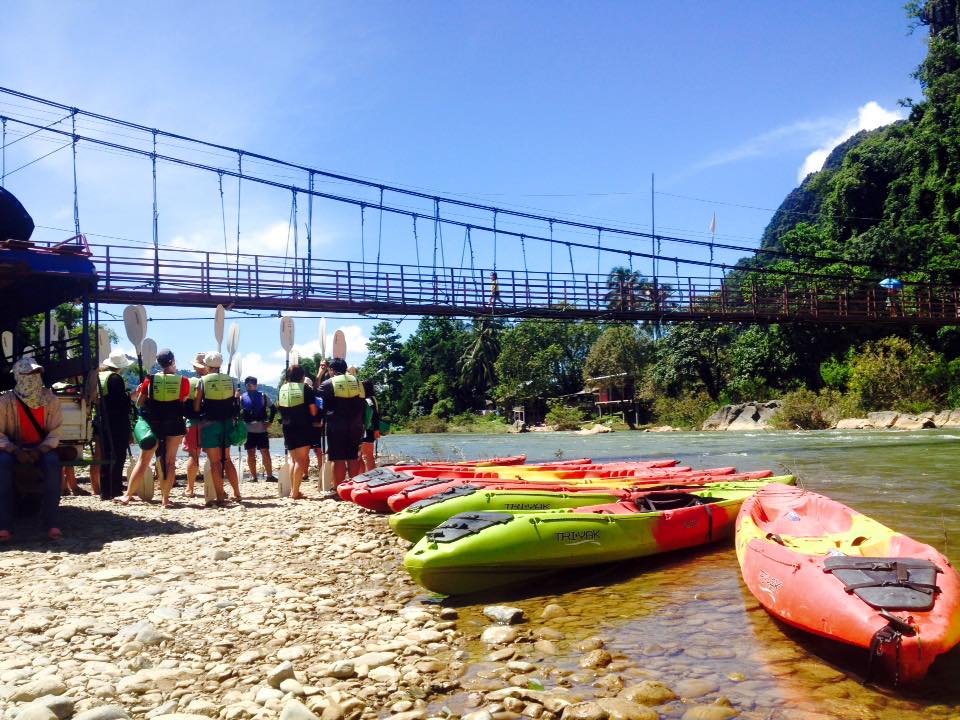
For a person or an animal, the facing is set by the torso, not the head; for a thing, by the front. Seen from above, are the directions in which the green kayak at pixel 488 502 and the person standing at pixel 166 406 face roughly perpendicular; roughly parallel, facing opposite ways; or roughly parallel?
roughly perpendicular

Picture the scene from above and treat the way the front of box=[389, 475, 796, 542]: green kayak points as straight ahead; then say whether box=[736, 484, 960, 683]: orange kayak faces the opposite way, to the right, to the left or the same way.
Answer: to the right

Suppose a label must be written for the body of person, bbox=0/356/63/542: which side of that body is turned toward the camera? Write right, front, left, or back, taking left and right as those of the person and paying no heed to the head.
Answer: front

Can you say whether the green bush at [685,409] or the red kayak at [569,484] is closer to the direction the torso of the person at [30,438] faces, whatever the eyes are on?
the red kayak

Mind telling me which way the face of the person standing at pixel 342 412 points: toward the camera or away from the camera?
away from the camera

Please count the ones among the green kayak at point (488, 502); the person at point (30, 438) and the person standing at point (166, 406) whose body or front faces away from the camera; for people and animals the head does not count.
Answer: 1

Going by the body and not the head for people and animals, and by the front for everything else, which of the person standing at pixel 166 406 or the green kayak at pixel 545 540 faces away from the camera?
the person standing

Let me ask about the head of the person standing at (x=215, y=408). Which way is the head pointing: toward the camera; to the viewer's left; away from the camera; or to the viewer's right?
away from the camera

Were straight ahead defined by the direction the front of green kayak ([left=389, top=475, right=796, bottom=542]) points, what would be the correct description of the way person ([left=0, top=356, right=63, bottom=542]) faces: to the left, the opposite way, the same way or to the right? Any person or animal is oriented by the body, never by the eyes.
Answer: to the left

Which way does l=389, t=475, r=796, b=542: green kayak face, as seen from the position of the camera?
facing the viewer and to the left of the viewer

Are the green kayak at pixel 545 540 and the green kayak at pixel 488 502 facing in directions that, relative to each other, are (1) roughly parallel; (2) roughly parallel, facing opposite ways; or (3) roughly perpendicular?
roughly parallel

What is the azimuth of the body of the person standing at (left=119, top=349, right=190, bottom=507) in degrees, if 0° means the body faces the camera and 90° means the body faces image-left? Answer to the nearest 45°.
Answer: approximately 180°

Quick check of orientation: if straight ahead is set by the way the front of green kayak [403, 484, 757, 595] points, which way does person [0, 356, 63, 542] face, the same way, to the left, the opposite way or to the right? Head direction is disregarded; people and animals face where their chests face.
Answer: to the left

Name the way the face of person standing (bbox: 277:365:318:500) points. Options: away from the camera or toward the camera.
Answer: away from the camera
